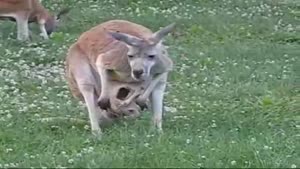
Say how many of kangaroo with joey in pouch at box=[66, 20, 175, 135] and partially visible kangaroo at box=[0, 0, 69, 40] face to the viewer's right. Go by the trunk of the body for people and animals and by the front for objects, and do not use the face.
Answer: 1

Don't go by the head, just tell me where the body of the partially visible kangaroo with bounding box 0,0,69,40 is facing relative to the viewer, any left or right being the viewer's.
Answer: facing to the right of the viewer

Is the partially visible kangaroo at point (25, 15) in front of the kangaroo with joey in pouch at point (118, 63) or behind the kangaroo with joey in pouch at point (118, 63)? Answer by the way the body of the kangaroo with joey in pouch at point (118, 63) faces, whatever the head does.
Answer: behind

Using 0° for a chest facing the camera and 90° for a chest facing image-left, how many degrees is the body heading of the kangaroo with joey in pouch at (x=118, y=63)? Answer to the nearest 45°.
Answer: approximately 0°

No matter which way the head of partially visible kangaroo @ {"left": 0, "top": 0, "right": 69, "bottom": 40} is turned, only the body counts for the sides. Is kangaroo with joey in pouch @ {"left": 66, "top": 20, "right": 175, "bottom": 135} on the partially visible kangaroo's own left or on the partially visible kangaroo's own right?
on the partially visible kangaroo's own right

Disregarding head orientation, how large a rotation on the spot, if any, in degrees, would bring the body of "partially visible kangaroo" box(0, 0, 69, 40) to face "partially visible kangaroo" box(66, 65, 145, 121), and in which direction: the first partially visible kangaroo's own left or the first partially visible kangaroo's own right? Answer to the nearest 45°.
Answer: approximately 90° to the first partially visible kangaroo's own right

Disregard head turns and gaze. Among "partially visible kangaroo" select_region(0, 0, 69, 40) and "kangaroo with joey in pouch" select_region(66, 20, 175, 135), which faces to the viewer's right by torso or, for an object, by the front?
"partially visible kangaroo" select_region(0, 0, 69, 40)

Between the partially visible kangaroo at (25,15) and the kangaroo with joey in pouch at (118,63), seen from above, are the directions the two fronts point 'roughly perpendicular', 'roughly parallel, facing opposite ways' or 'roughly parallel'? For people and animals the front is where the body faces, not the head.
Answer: roughly perpendicular
